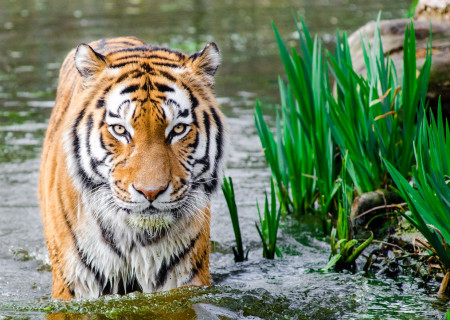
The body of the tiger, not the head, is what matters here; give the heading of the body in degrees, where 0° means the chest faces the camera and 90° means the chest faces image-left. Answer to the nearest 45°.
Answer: approximately 0°

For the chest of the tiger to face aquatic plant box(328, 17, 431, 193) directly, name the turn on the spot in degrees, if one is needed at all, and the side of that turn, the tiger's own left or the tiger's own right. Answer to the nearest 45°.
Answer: approximately 135° to the tiger's own left

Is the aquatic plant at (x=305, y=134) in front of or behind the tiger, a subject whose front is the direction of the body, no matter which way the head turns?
behind

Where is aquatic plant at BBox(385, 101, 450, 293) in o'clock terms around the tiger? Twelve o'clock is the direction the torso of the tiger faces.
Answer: The aquatic plant is roughly at 9 o'clock from the tiger.

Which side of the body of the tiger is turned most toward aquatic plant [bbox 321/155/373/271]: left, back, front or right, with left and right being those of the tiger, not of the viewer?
left

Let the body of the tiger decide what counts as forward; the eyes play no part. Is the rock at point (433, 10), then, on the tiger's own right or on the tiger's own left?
on the tiger's own left

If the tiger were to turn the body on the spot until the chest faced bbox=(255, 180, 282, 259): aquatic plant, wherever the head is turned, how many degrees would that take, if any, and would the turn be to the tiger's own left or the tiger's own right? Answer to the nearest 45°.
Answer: approximately 135° to the tiger's own left

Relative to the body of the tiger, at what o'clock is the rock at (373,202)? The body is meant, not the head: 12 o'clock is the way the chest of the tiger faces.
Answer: The rock is roughly at 8 o'clock from the tiger.
